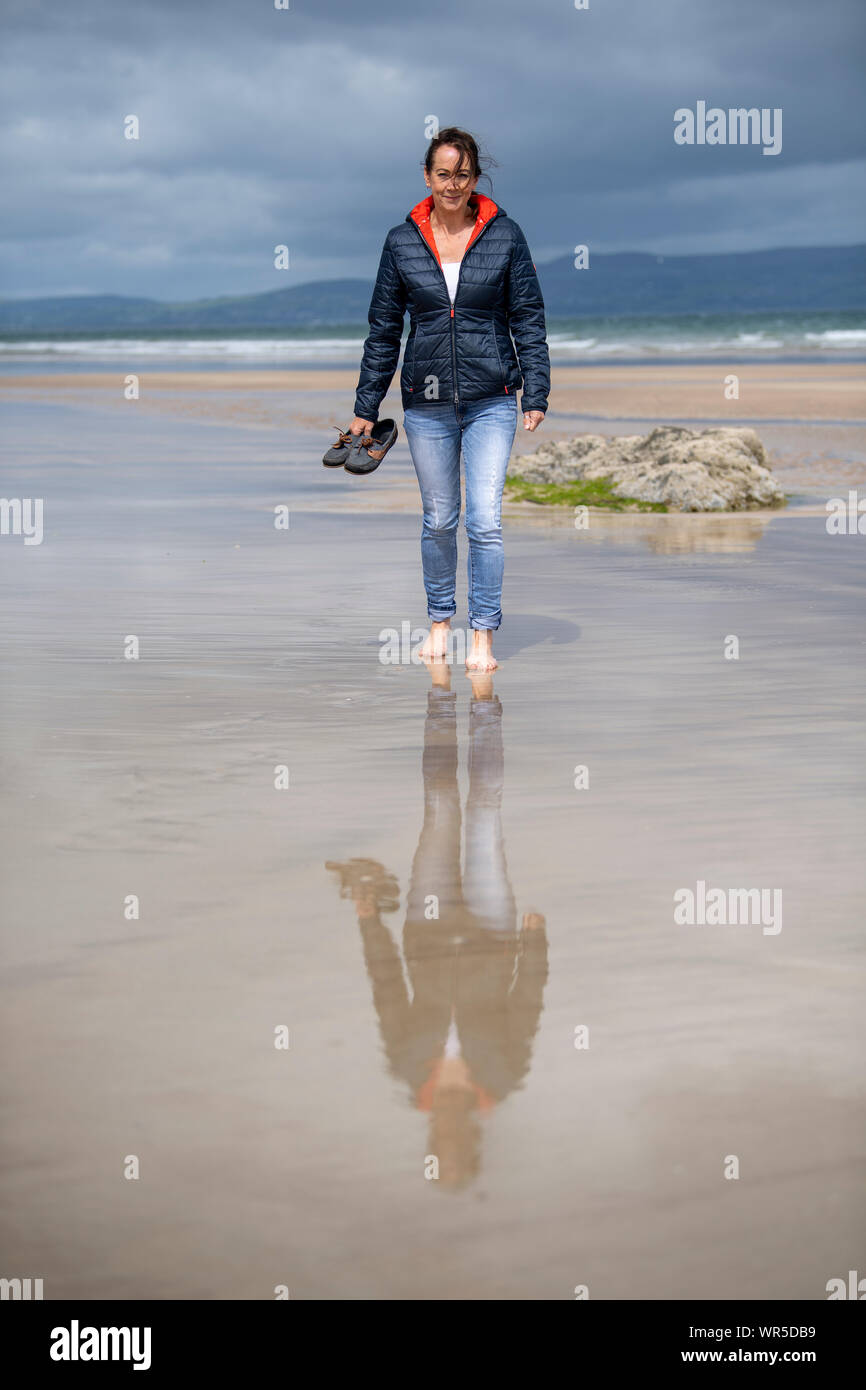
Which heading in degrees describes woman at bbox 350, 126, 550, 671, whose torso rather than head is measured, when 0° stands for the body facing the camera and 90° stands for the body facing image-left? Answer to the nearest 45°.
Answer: approximately 0°

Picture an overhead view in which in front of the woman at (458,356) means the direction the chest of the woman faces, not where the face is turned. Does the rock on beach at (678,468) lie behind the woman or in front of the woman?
behind
